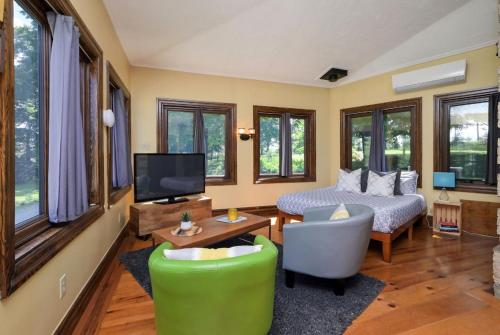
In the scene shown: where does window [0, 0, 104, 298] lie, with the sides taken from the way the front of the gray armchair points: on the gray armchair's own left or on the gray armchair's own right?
on the gray armchair's own left

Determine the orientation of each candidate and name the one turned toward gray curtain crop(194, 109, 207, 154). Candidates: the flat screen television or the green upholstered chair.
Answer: the green upholstered chair

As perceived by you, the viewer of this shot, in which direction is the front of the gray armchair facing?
facing away from the viewer and to the left of the viewer

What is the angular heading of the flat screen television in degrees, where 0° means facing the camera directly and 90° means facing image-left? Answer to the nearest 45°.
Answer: approximately 315°

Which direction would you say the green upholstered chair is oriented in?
away from the camera

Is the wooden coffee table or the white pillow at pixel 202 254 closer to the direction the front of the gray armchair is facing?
the wooden coffee table
